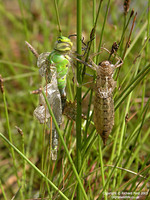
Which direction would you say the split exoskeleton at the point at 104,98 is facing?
away from the camera
